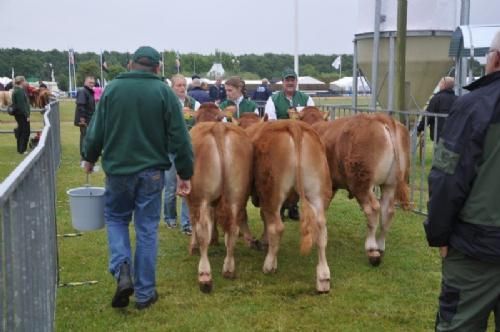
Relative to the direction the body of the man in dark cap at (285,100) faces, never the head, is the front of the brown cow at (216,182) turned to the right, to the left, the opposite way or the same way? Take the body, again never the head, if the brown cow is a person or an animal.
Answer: the opposite way

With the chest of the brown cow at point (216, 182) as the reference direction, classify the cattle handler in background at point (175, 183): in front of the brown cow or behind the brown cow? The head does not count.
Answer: in front

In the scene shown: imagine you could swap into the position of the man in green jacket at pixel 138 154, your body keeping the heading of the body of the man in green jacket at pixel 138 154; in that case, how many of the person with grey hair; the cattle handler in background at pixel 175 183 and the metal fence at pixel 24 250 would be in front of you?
1

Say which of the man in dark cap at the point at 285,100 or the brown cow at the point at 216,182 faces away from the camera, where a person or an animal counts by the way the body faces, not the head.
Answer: the brown cow

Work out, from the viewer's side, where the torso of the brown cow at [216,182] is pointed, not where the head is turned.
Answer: away from the camera

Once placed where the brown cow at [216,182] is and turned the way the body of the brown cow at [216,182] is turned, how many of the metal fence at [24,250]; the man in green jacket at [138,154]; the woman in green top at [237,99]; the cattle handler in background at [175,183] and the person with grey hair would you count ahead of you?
2

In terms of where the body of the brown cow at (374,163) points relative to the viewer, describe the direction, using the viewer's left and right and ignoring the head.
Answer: facing away from the viewer and to the left of the viewer

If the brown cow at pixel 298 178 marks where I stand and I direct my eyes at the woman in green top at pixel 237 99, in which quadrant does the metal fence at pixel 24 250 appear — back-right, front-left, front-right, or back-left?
back-left

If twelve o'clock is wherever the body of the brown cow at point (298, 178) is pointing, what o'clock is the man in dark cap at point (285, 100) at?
The man in dark cap is roughly at 12 o'clock from the brown cow.

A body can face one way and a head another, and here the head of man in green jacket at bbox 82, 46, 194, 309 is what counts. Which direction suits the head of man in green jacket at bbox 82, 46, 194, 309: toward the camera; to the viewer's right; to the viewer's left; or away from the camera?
away from the camera

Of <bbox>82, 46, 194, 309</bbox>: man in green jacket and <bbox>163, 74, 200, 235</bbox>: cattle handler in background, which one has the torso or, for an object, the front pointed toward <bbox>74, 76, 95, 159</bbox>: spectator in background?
the man in green jacket

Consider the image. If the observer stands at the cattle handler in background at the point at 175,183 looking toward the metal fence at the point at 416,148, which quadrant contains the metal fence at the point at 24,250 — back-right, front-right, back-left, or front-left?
back-right

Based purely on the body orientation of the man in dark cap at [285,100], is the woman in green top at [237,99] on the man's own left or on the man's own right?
on the man's own right

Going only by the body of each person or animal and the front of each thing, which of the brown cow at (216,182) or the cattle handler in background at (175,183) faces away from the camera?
the brown cow

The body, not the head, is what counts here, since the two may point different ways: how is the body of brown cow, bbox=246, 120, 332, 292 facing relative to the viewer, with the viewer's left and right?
facing away from the viewer
